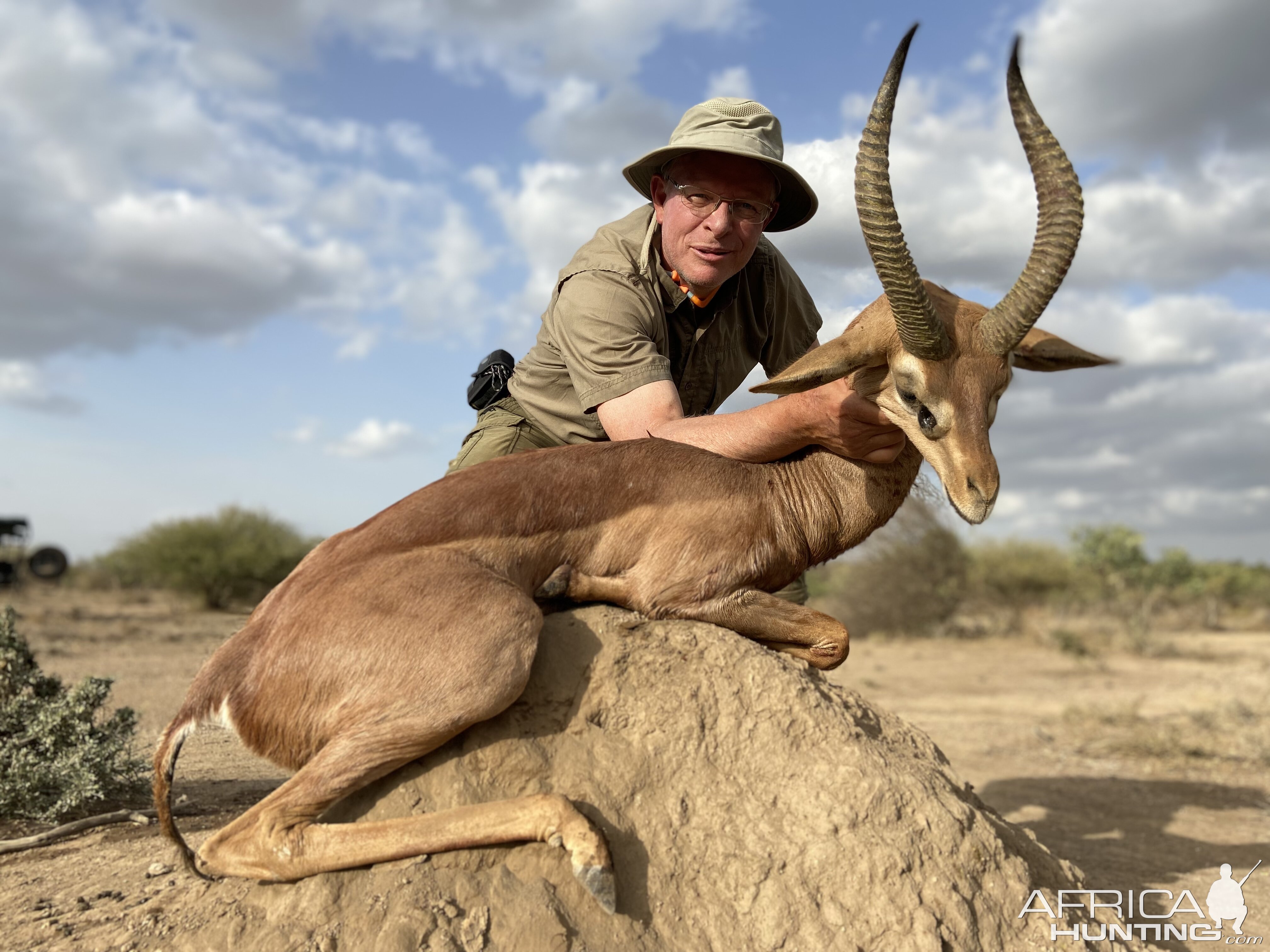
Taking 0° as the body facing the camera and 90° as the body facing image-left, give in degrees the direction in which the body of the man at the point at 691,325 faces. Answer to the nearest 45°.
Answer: approximately 315°

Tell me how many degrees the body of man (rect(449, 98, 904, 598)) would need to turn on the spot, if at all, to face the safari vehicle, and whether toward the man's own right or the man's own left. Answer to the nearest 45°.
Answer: approximately 180°

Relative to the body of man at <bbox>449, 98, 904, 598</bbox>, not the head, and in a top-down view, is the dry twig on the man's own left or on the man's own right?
on the man's own right

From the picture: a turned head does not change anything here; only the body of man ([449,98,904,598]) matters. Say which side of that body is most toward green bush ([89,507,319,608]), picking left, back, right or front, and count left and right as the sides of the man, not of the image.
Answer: back

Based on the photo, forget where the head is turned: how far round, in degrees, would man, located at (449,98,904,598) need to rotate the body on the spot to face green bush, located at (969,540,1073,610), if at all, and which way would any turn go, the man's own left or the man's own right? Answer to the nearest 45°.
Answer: approximately 135° to the man's own left
